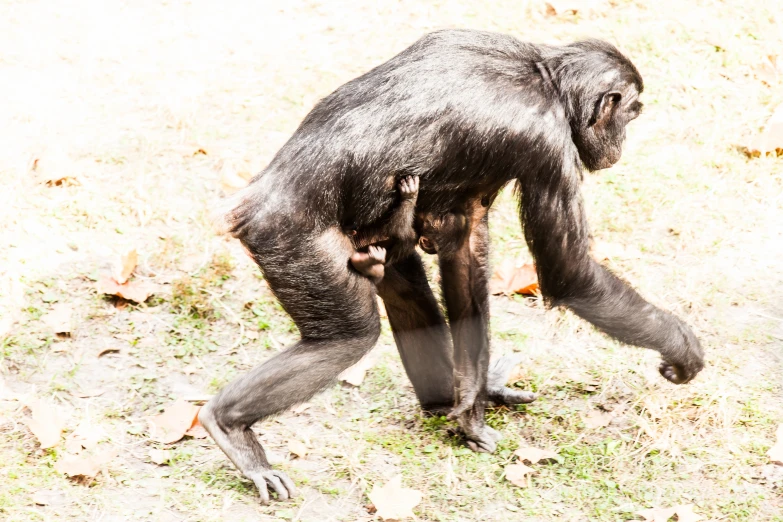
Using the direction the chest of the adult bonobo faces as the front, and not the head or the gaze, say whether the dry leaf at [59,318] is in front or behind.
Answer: behind

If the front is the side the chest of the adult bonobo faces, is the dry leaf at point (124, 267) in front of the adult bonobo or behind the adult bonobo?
behind

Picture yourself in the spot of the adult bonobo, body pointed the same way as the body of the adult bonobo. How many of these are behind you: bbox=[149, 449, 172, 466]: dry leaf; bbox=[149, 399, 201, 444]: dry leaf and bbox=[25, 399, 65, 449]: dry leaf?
3

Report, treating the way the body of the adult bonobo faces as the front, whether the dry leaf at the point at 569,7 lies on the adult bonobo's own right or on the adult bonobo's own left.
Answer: on the adult bonobo's own left

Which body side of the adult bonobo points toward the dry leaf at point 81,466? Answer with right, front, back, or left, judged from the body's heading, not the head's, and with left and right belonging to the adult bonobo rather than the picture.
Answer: back

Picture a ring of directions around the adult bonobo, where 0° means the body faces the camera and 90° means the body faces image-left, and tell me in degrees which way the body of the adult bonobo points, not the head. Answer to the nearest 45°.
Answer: approximately 270°

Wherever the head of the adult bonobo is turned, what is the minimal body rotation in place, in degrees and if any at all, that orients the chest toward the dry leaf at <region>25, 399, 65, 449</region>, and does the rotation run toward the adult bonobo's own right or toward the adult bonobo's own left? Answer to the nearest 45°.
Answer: approximately 180°

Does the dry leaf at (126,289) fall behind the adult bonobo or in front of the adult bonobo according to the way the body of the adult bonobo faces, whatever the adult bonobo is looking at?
behind

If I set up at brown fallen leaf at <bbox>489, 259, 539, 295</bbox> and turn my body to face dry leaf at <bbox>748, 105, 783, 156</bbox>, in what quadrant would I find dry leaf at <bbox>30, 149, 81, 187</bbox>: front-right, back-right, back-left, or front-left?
back-left

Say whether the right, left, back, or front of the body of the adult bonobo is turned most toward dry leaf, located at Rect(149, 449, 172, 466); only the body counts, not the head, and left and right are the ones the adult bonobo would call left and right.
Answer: back
